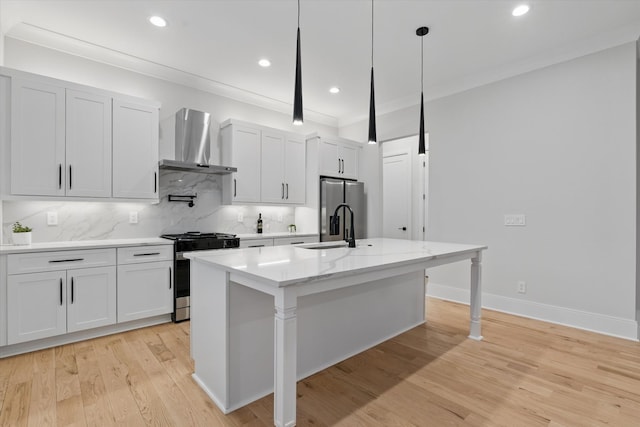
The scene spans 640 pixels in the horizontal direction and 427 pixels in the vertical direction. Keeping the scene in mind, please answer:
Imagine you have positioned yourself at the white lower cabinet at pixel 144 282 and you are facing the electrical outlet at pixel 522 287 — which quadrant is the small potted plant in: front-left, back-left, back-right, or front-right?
back-right

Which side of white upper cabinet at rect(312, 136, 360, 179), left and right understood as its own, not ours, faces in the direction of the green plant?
right

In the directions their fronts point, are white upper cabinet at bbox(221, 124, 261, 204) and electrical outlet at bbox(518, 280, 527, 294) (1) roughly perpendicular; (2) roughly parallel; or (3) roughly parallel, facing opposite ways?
roughly perpendicular

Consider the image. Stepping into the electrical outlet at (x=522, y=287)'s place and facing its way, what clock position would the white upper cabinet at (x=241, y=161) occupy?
The white upper cabinet is roughly at 2 o'clock from the electrical outlet.

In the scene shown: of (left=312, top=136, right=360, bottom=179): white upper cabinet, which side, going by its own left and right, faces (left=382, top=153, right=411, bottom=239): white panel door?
left

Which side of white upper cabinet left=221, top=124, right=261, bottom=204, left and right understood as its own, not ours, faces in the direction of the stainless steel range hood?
right

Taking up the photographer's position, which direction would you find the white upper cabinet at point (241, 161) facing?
facing the viewer and to the right of the viewer

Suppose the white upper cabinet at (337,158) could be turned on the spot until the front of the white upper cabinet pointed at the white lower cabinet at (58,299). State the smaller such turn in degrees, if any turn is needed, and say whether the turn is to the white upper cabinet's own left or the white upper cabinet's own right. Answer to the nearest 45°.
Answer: approximately 90° to the white upper cabinet's own right

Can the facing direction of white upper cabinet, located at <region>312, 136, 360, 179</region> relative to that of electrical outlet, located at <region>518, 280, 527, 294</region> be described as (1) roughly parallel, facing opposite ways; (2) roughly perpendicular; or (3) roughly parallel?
roughly perpendicular

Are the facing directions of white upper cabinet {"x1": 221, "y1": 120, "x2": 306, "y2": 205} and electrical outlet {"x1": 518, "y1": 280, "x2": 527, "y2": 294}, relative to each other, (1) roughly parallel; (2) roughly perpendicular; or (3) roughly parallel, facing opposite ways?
roughly perpendicular

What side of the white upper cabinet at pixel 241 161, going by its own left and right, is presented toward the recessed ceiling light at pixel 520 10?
front

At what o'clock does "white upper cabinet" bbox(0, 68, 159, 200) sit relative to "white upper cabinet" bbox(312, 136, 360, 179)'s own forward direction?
"white upper cabinet" bbox(0, 68, 159, 200) is roughly at 3 o'clock from "white upper cabinet" bbox(312, 136, 360, 179).
